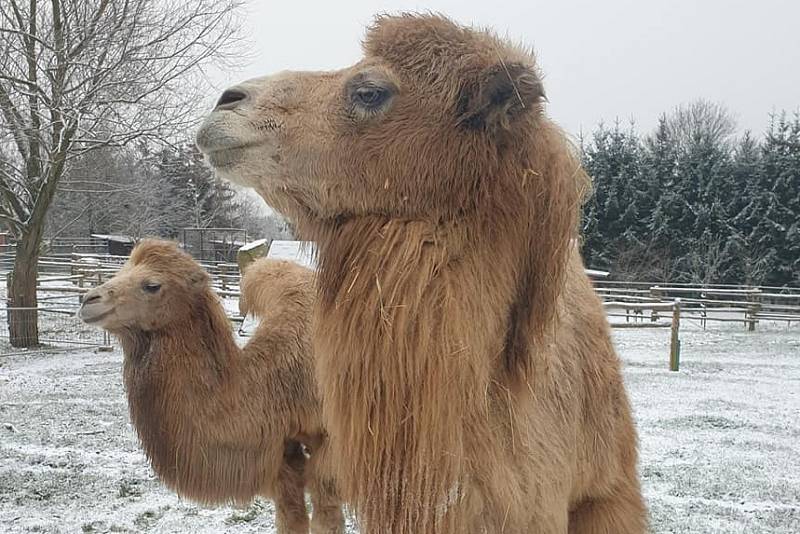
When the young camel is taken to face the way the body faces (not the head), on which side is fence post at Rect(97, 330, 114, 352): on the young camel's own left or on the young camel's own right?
on the young camel's own right

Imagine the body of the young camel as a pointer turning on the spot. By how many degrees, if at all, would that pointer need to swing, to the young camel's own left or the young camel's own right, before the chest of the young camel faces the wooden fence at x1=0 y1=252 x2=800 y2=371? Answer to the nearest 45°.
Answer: approximately 135° to the young camel's own right

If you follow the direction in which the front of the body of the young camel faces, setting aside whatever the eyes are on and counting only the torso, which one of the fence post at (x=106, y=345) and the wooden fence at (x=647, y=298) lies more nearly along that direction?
the fence post

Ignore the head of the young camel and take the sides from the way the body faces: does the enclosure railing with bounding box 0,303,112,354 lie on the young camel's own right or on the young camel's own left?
on the young camel's own right

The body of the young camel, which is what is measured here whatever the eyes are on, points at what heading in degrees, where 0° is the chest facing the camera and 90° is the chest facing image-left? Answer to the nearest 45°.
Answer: approximately 90°

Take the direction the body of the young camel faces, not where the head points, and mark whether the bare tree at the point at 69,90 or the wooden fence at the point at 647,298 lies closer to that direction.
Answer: the bare tree
